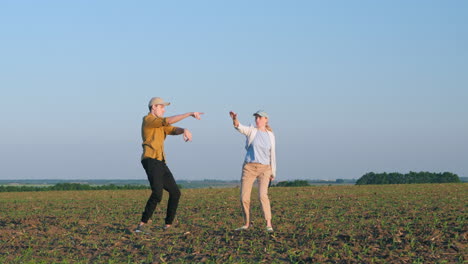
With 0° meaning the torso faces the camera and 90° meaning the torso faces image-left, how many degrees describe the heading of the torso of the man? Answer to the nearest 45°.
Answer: approximately 270°

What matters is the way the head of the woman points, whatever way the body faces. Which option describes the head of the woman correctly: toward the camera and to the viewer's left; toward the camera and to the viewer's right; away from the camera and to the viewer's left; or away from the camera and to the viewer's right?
toward the camera and to the viewer's left

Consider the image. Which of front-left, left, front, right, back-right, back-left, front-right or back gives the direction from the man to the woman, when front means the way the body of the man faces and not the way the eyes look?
front

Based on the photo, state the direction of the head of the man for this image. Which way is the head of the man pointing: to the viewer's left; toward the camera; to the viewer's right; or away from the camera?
to the viewer's right
